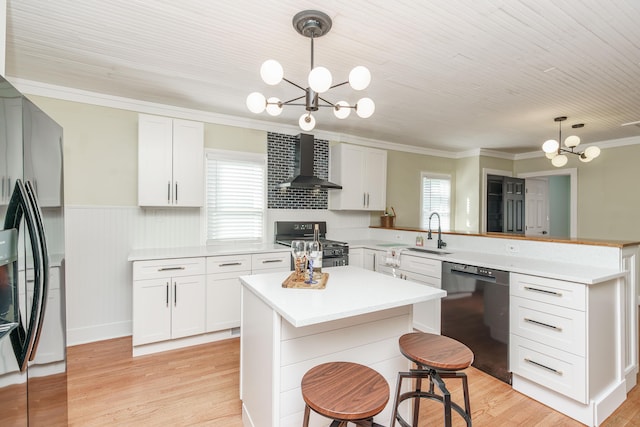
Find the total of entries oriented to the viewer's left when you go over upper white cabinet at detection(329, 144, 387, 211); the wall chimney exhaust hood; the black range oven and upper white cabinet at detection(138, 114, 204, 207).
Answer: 0

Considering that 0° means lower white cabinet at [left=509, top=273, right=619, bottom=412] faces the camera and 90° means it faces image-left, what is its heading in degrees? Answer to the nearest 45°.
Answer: approximately 45°

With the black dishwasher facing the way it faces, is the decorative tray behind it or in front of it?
in front

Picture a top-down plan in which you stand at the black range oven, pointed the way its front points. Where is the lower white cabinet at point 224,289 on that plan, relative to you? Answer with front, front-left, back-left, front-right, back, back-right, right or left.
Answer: right

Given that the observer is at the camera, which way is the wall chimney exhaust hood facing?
facing the viewer and to the right of the viewer

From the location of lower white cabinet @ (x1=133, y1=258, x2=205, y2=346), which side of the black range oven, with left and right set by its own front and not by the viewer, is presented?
right

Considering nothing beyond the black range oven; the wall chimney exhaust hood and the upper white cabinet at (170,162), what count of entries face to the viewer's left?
0

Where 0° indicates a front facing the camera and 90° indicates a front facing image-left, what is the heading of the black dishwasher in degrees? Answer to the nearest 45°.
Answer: approximately 45°

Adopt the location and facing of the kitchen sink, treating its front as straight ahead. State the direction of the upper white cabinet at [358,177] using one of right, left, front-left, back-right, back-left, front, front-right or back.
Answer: right

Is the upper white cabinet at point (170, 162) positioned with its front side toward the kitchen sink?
no

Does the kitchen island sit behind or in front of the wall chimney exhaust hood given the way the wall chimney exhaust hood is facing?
in front

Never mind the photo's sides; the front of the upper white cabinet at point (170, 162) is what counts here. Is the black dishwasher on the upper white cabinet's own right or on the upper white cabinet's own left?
on the upper white cabinet's own left

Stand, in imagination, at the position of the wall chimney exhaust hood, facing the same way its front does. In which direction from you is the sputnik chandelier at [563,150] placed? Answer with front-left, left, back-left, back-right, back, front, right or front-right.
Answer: front-left

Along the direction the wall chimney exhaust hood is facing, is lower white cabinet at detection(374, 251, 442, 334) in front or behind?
in front

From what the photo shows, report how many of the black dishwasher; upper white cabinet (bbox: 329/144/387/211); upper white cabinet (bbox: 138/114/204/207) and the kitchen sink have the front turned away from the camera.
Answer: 0

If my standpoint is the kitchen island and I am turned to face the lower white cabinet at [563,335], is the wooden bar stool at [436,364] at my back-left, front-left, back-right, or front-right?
front-right

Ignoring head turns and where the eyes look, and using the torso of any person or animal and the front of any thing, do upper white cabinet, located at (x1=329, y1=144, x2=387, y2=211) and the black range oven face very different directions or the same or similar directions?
same or similar directions

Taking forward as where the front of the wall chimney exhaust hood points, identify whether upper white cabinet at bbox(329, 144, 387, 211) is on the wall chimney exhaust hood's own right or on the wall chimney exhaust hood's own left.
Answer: on the wall chimney exhaust hood's own left

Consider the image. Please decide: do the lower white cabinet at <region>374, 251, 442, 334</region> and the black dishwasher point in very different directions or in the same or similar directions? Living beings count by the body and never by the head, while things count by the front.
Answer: same or similar directions
